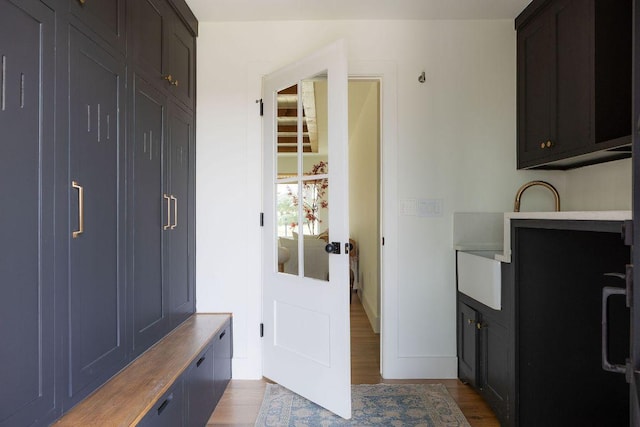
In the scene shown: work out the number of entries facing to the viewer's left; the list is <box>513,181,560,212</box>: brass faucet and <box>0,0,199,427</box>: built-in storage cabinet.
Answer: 1

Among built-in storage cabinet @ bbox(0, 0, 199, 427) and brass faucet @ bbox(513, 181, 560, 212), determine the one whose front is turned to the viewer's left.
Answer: the brass faucet

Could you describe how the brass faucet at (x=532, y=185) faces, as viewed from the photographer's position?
facing to the left of the viewer

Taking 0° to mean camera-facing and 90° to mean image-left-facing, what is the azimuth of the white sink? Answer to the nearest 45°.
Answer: approximately 45°

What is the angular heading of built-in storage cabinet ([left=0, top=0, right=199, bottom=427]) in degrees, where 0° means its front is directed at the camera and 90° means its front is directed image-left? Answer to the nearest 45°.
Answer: approximately 315°
